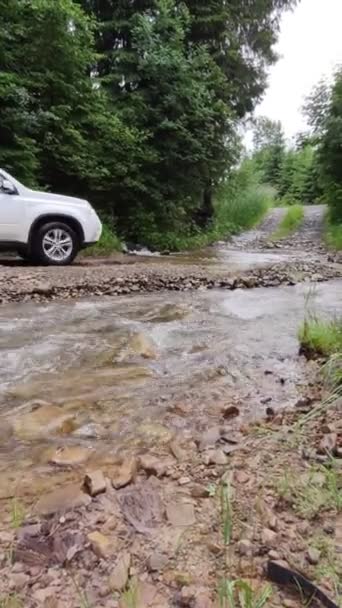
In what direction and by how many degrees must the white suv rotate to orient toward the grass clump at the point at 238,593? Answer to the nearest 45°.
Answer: approximately 90° to its right

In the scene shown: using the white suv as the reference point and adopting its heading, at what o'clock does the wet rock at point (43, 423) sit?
The wet rock is roughly at 3 o'clock from the white suv.

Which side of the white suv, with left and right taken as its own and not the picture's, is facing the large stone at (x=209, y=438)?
right

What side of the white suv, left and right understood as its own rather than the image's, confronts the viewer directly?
right

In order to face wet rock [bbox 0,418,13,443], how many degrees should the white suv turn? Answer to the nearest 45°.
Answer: approximately 90° to its right

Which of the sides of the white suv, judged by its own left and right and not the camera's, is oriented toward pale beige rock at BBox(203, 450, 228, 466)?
right

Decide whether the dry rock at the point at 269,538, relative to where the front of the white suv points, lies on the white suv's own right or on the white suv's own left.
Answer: on the white suv's own right

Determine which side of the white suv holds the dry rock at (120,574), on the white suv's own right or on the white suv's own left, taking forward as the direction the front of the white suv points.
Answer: on the white suv's own right
